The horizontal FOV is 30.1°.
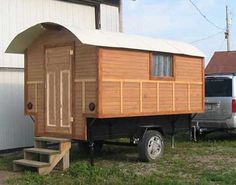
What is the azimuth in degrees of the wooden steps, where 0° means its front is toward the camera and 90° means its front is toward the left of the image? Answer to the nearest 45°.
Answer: approximately 45°
